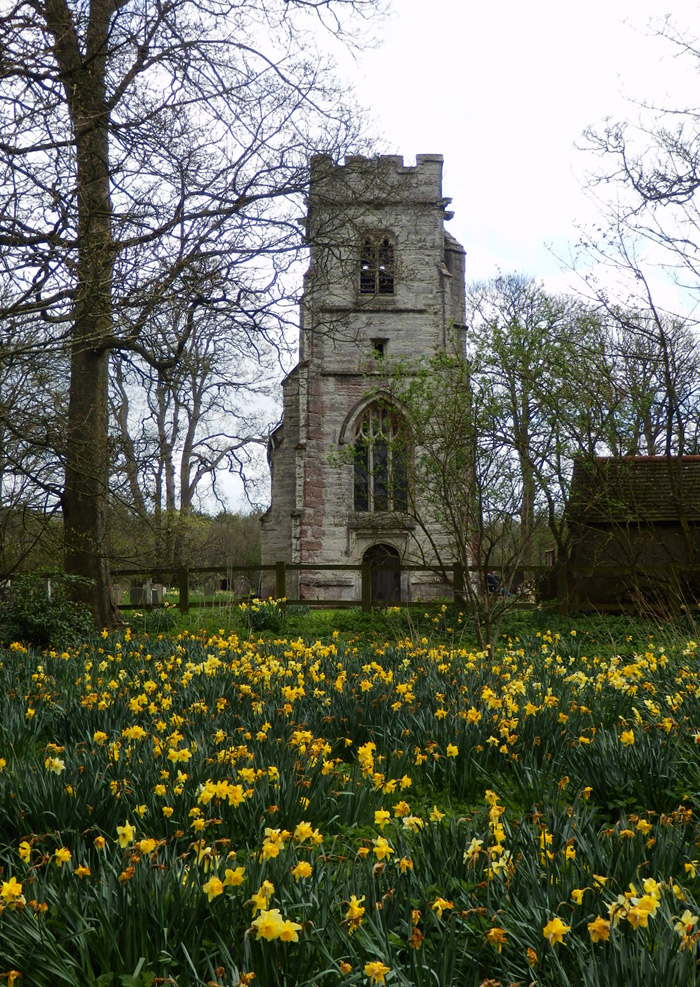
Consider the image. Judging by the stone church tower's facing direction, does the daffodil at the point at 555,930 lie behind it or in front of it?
in front

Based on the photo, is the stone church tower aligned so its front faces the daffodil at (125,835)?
yes

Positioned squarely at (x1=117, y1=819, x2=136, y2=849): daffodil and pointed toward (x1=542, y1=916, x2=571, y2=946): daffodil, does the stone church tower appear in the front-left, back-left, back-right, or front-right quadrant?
back-left

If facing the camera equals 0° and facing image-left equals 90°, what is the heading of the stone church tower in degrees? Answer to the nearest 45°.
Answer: approximately 0°

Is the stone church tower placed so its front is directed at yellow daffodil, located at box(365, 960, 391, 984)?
yes
